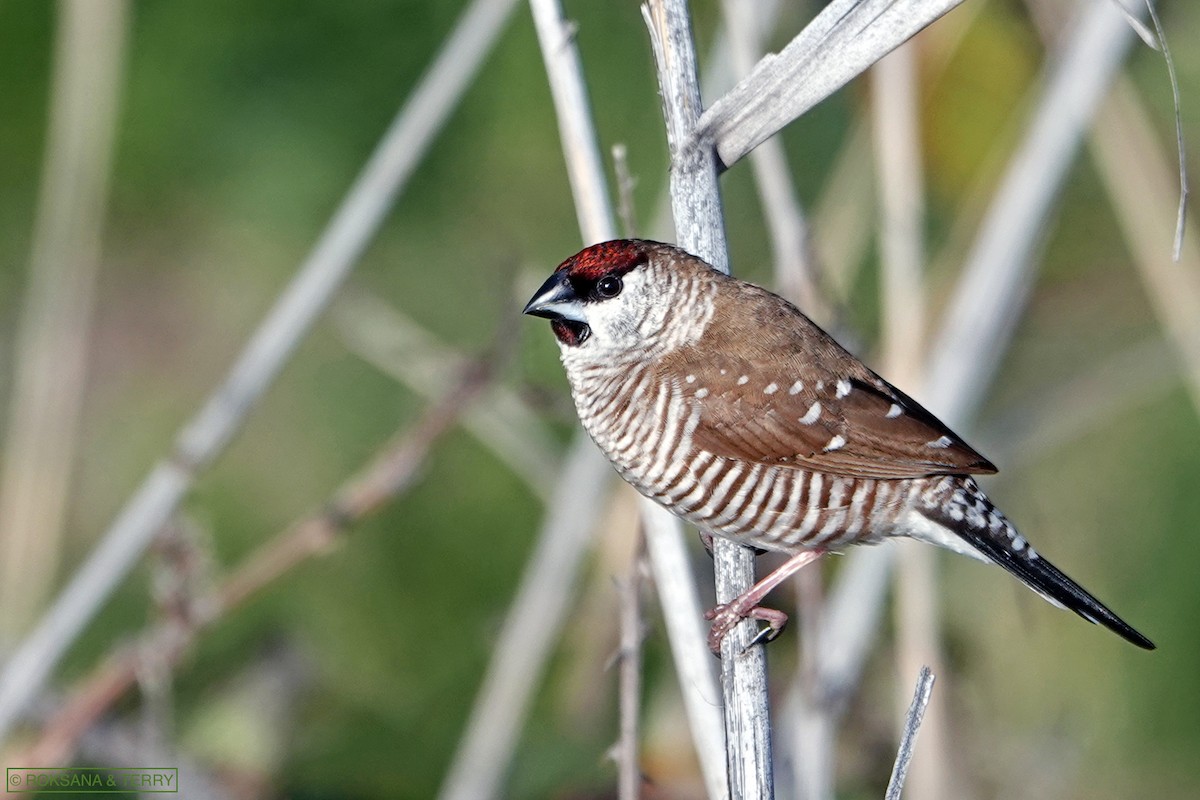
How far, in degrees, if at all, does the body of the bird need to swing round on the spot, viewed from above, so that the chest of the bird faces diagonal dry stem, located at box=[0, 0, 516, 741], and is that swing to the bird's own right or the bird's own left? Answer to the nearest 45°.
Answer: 0° — it already faces it

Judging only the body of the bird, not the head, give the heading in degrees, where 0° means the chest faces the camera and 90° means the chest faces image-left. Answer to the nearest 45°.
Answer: approximately 90°

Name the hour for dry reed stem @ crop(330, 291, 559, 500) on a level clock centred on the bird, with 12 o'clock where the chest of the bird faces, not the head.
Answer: The dry reed stem is roughly at 1 o'clock from the bird.

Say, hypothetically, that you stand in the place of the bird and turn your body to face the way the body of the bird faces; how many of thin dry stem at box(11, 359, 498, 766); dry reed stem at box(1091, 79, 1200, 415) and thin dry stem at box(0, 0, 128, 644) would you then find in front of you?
2

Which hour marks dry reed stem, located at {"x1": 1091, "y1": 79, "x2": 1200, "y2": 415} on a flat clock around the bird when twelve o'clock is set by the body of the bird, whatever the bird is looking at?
The dry reed stem is roughly at 5 o'clock from the bird.

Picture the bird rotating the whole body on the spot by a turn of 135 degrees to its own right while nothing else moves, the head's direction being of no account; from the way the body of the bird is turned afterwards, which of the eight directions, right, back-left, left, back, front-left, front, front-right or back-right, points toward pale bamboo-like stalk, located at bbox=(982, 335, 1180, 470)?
front
